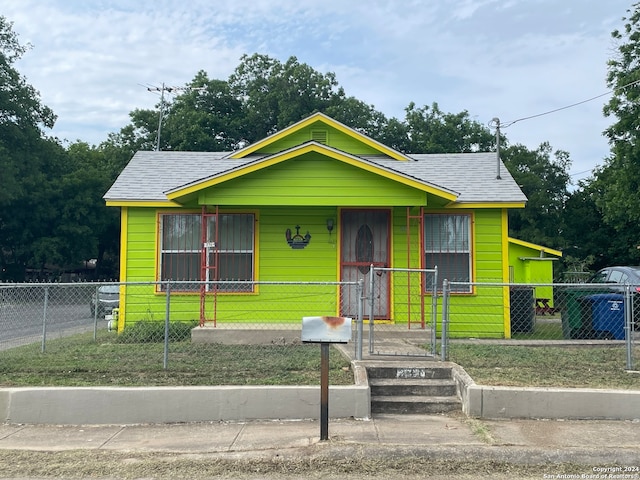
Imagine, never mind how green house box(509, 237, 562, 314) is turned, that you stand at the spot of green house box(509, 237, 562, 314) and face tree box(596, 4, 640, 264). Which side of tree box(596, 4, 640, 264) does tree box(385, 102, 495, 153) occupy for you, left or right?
left

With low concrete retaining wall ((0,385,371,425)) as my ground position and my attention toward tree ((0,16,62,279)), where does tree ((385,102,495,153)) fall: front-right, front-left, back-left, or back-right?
front-right

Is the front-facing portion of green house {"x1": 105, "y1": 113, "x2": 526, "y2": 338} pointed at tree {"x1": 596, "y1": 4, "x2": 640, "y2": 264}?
no

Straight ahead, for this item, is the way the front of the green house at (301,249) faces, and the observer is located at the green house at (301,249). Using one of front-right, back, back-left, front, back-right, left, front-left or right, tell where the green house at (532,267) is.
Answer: back-left

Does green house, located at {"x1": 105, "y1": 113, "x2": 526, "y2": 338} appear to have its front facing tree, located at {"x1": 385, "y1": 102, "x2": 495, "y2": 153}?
no

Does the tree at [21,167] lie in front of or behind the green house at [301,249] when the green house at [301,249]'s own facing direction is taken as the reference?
behind

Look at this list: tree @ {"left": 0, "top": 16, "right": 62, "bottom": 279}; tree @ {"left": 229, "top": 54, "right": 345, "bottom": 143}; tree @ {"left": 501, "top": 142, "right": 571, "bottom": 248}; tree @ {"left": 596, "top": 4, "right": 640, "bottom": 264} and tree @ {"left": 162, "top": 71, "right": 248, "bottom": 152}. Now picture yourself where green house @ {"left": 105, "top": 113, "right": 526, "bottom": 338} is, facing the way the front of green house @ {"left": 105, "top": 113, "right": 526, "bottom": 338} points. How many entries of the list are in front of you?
0

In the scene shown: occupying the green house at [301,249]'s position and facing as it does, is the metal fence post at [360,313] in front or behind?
in front

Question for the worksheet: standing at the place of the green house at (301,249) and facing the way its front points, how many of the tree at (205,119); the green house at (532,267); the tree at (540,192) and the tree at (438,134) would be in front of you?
0

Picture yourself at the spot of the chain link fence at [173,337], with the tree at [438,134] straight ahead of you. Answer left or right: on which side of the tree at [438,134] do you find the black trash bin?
right

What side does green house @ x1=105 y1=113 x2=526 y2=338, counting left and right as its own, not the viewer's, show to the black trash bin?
left

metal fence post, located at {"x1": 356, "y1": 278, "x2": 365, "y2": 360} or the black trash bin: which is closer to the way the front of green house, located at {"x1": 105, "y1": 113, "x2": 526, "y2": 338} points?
the metal fence post

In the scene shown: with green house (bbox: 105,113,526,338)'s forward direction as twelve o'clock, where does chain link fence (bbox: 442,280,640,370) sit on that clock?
The chain link fence is roughly at 11 o'clock from the green house.

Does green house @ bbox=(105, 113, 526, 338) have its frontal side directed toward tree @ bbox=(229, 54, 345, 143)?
no

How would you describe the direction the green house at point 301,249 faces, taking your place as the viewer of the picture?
facing the viewer

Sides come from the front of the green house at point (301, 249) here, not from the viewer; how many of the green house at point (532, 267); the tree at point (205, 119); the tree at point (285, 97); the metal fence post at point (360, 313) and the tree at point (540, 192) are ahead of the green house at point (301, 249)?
1
